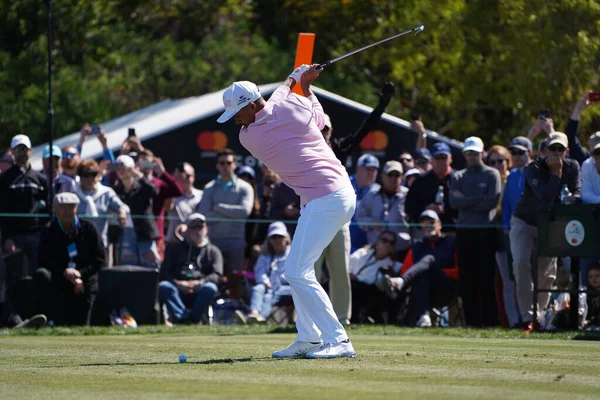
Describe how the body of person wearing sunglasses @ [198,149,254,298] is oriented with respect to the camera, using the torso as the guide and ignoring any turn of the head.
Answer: toward the camera

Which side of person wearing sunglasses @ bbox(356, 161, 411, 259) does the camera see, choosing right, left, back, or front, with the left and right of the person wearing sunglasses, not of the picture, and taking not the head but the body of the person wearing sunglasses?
front

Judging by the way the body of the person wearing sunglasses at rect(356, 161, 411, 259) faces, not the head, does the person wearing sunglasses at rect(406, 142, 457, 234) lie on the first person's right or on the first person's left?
on the first person's left

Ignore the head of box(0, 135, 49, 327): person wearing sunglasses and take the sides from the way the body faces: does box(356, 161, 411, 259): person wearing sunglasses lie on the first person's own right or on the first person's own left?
on the first person's own left

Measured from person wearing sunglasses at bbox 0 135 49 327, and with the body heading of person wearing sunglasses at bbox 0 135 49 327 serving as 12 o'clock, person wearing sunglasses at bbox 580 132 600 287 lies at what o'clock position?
person wearing sunglasses at bbox 580 132 600 287 is roughly at 10 o'clock from person wearing sunglasses at bbox 0 135 49 327.

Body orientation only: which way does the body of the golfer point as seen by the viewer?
to the viewer's left

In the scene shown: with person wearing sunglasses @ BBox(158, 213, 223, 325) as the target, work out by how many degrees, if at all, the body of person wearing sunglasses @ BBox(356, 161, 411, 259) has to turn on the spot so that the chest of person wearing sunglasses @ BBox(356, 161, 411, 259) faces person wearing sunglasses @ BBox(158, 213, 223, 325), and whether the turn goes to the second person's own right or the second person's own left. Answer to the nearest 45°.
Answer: approximately 90° to the second person's own right

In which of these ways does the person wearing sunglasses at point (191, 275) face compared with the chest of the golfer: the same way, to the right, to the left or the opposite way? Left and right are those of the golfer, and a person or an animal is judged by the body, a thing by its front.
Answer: to the left

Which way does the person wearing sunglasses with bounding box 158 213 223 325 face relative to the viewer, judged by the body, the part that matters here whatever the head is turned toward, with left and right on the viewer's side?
facing the viewer

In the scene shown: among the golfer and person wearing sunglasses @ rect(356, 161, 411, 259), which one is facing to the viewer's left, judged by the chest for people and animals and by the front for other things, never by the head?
the golfer

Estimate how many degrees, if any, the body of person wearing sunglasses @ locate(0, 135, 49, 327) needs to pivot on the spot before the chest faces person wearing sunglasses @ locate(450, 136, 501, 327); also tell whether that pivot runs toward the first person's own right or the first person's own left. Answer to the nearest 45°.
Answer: approximately 90° to the first person's own left
